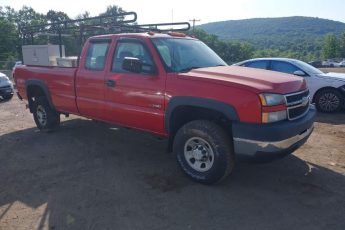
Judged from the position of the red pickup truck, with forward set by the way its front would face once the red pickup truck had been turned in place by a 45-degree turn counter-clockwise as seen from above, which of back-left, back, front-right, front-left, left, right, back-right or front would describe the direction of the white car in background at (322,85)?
front-left

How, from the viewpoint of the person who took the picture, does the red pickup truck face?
facing the viewer and to the right of the viewer
